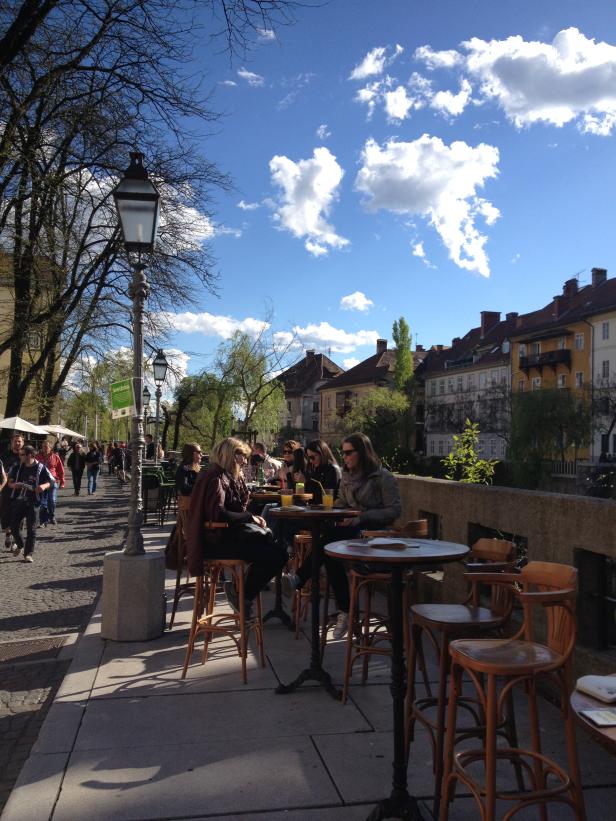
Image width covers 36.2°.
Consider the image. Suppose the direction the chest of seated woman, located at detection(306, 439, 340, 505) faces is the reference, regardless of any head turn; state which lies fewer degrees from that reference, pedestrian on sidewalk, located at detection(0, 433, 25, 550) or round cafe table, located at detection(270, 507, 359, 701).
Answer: the round cafe table

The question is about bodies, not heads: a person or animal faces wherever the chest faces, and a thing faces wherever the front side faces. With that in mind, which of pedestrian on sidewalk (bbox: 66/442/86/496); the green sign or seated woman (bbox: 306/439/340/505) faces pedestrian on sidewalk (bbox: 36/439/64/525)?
pedestrian on sidewalk (bbox: 66/442/86/496)

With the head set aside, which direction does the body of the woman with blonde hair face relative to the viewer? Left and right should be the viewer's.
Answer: facing to the right of the viewer

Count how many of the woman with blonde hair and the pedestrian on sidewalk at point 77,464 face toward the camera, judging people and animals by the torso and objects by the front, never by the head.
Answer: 1

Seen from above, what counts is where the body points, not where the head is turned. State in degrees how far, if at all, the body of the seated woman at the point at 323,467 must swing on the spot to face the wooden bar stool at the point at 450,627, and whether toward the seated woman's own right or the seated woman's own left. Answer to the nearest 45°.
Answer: approximately 45° to the seated woman's own left

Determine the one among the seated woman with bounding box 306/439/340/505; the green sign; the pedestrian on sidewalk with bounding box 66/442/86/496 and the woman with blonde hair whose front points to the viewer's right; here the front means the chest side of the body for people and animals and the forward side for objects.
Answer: the woman with blonde hair

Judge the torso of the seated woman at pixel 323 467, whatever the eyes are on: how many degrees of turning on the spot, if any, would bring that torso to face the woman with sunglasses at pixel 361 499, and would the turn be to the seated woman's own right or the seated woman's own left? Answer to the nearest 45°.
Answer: approximately 45° to the seated woman's own left

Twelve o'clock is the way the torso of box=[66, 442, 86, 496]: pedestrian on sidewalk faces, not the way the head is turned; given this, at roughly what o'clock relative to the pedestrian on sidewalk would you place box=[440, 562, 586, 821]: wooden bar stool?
The wooden bar stool is roughly at 12 o'clock from the pedestrian on sidewalk.

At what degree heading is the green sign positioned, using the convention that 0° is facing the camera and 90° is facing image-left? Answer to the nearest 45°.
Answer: approximately 0°

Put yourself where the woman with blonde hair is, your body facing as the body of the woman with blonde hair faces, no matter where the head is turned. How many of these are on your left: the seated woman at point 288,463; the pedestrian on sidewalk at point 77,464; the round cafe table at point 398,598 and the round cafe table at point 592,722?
2
